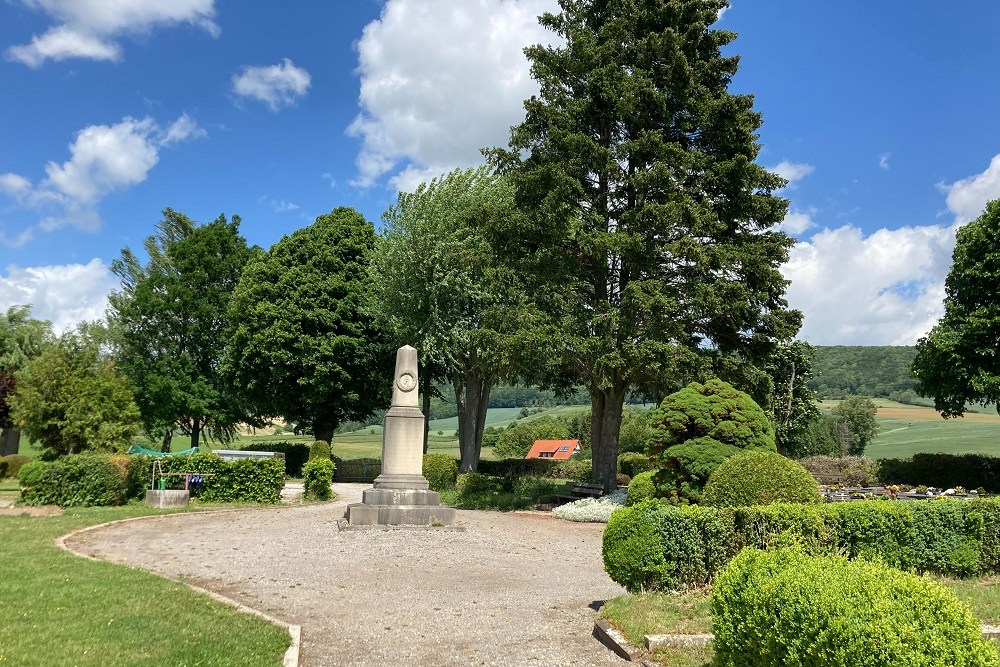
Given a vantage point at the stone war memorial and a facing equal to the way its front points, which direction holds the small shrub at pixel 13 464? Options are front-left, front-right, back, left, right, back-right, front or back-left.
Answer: back-right

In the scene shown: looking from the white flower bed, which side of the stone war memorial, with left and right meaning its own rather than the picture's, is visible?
left

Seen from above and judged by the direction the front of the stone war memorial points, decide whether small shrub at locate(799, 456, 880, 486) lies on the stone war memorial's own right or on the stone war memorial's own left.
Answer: on the stone war memorial's own left

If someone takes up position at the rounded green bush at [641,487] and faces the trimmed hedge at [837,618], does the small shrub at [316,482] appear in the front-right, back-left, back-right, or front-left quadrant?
back-right

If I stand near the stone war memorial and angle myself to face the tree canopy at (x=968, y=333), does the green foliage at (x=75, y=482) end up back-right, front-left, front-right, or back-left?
back-left

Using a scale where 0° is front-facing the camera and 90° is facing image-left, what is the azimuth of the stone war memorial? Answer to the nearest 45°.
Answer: approximately 0°

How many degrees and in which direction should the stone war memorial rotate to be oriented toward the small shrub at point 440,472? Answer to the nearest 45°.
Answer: approximately 180°

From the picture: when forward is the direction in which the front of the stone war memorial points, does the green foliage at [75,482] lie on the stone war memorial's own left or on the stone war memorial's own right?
on the stone war memorial's own right

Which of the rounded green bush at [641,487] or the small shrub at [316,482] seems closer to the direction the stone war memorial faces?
the rounded green bush

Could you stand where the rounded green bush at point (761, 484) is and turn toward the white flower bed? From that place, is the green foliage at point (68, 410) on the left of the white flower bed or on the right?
left

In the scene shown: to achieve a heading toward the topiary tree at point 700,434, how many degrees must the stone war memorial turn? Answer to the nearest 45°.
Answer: approximately 45° to its left

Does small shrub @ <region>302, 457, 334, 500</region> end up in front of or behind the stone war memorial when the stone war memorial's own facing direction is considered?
behind
